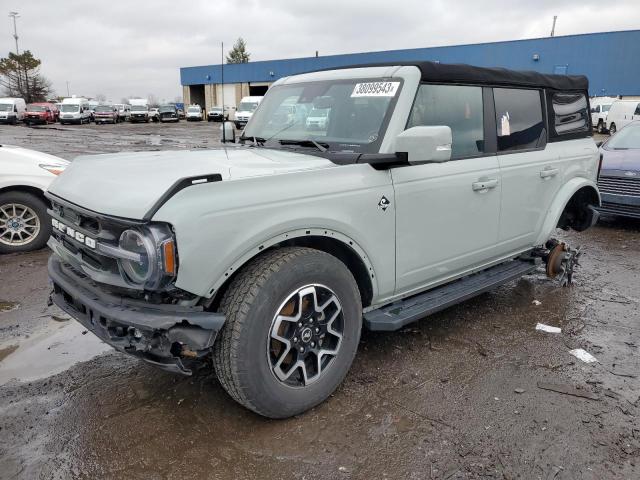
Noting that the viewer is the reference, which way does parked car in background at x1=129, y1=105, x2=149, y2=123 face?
facing the viewer

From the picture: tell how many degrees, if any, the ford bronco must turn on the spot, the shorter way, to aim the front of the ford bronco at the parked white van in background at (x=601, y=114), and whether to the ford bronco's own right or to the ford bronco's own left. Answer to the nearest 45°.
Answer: approximately 180°

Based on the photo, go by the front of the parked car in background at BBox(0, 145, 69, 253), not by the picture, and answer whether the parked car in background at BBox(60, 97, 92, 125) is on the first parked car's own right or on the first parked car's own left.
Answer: on the first parked car's own left

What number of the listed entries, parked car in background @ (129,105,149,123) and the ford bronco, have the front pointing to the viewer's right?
0

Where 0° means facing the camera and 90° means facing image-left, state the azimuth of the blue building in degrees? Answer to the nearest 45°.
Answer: approximately 45°

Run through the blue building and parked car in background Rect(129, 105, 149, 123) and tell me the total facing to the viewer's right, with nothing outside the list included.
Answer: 0

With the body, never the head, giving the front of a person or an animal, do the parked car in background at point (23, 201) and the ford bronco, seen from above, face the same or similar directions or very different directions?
very different directions

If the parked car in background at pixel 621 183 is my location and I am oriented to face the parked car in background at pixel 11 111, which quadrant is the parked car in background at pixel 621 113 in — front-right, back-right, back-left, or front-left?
front-right

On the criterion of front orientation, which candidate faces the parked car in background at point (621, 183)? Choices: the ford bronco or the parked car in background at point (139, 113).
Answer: the parked car in background at point (139, 113)

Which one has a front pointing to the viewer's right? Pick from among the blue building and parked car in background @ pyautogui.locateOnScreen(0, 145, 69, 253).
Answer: the parked car in background

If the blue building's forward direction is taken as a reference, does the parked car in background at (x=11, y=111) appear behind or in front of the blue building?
in front

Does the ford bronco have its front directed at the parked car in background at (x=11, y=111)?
no

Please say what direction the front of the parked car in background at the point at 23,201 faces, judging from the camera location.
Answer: facing to the right of the viewer

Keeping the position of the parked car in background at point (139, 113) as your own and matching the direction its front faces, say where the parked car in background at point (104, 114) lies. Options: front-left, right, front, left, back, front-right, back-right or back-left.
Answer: front-right

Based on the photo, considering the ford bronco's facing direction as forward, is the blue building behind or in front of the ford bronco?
behind
